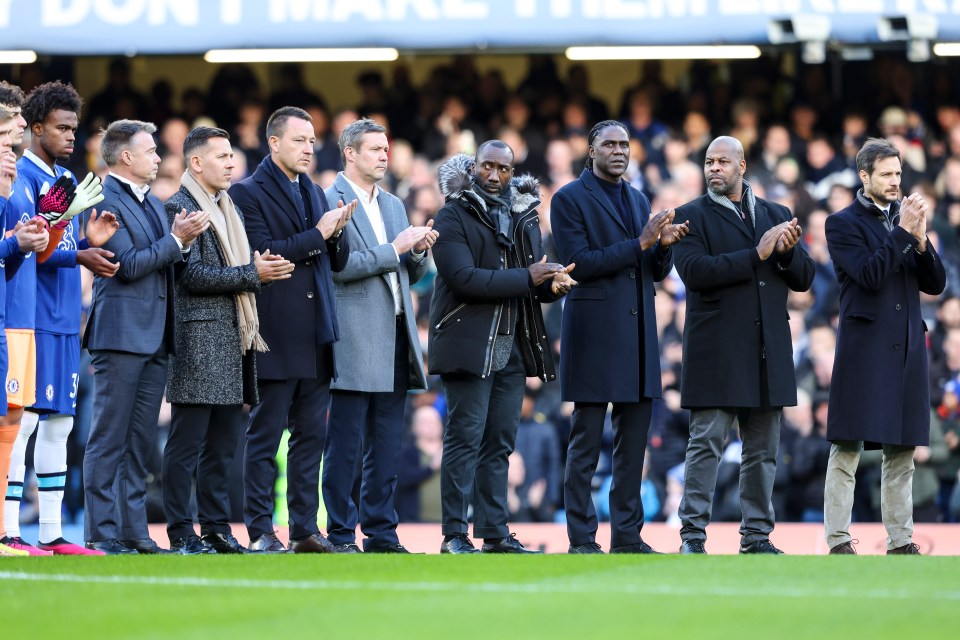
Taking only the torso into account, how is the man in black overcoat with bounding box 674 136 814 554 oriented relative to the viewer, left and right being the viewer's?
facing the viewer and to the right of the viewer

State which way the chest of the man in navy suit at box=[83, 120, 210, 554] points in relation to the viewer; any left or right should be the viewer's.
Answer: facing to the right of the viewer

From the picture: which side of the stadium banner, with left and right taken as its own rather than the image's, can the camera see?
front

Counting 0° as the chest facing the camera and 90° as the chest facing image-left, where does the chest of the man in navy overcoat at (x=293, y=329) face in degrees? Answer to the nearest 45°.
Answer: approximately 315°

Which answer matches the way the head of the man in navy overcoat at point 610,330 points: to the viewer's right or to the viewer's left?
to the viewer's right

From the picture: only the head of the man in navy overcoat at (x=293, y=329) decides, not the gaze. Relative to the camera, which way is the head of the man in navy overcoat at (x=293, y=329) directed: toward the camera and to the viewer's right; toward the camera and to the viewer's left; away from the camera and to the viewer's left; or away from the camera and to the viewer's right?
toward the camera and to the viewer's right

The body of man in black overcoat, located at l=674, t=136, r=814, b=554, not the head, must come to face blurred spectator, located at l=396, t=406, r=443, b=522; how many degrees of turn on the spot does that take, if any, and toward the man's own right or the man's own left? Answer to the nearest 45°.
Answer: approximately 180°

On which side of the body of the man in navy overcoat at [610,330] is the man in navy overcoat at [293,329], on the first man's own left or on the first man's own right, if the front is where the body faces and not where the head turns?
on the first man's own right

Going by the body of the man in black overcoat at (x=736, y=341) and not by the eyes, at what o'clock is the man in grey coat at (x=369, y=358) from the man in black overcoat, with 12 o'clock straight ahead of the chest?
The man in grey coat is roughly at 4 o'clock from the man in black overcoat.
